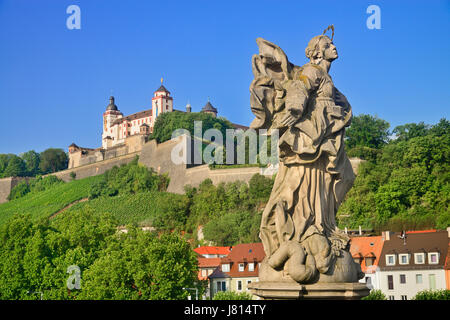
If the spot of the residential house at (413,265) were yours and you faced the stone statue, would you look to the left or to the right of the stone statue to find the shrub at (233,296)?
right

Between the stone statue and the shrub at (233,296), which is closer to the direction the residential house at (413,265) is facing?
the stone statue

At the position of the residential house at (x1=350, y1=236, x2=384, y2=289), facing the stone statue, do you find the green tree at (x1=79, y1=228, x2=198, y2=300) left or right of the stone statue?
right

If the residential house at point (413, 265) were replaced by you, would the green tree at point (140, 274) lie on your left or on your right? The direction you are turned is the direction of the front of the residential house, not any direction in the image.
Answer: on your right

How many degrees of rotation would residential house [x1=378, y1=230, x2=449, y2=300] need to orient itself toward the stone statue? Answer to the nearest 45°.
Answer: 0° — it already faces it

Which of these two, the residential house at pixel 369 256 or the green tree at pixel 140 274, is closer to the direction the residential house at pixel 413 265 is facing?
the green tree

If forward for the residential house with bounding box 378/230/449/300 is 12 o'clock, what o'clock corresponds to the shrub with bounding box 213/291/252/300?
The shrub is roughly at 3 o'clock from the residential house.

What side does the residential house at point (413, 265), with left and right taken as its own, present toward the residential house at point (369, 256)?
right

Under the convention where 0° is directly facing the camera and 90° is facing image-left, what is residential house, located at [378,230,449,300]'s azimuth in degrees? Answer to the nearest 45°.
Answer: approximately 0°

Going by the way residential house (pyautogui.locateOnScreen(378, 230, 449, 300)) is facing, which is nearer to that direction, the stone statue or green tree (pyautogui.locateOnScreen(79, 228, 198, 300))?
the stone statue

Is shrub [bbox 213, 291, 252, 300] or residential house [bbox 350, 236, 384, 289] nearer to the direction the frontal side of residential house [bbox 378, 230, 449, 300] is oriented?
the shrub
